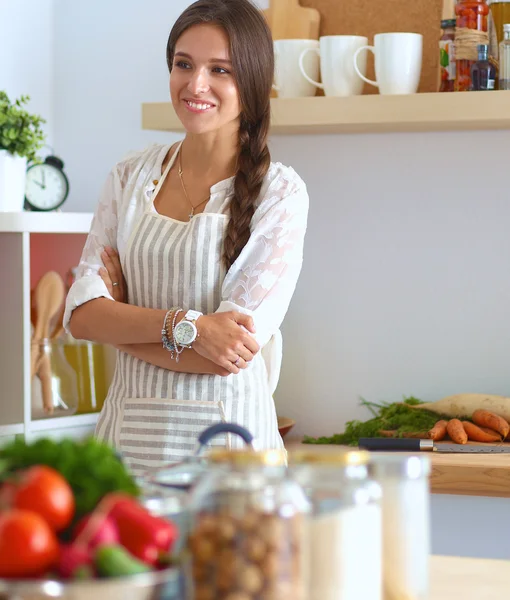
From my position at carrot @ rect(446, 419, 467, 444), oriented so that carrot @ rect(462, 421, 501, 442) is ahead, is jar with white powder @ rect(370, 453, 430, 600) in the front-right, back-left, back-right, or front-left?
back-right

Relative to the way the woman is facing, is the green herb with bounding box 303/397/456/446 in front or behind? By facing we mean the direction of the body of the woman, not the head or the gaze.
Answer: behind

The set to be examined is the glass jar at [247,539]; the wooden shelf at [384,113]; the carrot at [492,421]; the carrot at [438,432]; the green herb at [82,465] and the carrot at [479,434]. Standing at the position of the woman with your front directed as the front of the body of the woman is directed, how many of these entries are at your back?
4

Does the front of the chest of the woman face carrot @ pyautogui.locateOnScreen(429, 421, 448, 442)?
no

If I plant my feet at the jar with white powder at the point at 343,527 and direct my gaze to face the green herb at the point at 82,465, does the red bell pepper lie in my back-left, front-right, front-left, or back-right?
front-left

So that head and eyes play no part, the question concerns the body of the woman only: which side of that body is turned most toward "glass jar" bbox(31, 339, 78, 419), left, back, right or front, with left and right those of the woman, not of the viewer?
right

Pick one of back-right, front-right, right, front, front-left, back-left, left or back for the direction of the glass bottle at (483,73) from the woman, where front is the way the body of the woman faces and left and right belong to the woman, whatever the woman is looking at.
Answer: back

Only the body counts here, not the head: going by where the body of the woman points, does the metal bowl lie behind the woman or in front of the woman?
in front

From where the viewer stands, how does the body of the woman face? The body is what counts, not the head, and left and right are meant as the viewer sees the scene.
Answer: facing the viewer and to the left of the viewer

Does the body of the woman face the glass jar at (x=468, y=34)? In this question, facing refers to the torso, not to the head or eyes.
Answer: no

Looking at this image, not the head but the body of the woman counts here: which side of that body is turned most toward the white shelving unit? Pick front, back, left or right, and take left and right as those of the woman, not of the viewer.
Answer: right

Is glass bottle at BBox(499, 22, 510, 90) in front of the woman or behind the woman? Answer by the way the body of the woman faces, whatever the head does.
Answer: behind
